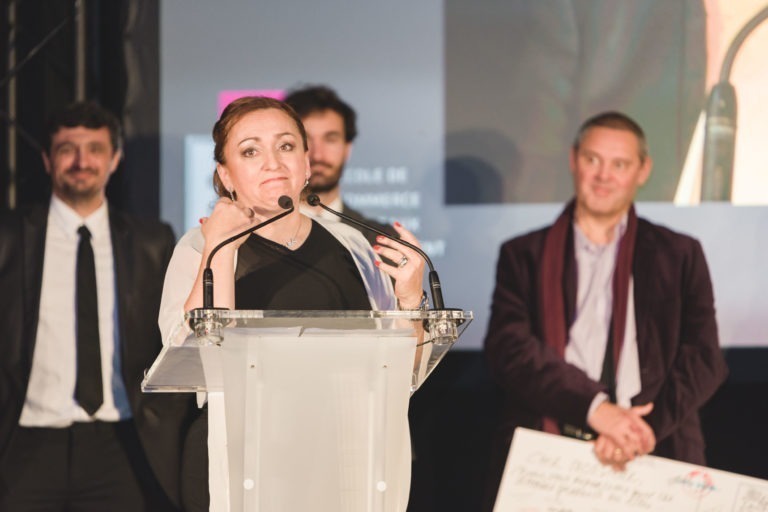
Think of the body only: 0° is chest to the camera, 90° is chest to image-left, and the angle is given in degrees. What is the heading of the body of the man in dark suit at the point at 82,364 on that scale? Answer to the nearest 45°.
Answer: approximately 0°

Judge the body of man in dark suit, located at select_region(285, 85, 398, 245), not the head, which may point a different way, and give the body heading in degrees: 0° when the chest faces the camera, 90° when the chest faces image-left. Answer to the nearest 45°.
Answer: approximately 0°

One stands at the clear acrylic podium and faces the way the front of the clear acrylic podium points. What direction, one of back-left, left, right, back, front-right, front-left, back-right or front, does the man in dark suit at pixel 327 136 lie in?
back

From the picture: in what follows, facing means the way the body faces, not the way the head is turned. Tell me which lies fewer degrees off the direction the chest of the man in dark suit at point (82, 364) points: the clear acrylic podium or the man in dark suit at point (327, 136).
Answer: the clear acrylic podium

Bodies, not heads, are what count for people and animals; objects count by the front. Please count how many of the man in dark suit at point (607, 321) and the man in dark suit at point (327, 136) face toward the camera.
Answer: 2

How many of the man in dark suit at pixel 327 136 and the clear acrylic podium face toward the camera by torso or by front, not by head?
2
